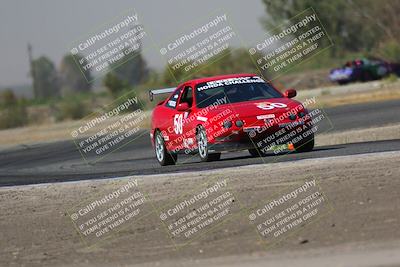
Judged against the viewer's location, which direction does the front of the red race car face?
facing the viewer and to the right of the viewer
